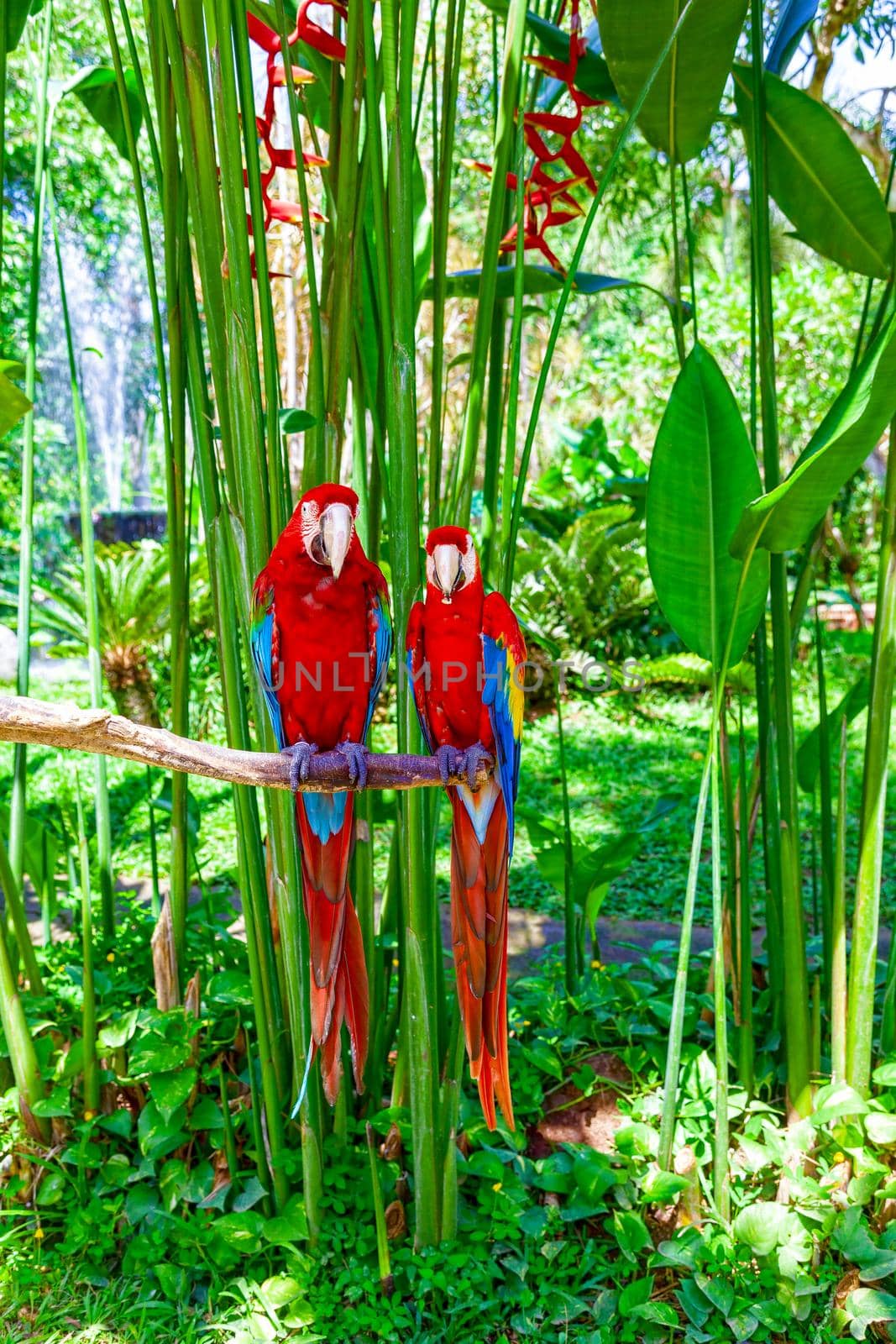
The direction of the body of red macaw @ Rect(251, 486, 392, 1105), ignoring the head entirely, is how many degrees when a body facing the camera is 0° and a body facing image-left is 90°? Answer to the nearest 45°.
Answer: approximately 0°

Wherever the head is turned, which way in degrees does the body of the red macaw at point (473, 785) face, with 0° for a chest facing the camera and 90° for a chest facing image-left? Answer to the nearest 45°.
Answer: approximately 0°

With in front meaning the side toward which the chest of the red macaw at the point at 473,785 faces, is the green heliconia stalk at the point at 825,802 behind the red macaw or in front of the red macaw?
behind

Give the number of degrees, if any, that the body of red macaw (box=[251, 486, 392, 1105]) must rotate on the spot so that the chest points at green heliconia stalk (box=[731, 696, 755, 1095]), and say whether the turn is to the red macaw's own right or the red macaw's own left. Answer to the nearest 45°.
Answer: approximately 135° to the red macaw's own left

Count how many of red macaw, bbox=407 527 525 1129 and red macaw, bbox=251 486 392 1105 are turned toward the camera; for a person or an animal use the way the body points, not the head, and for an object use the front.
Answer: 2
